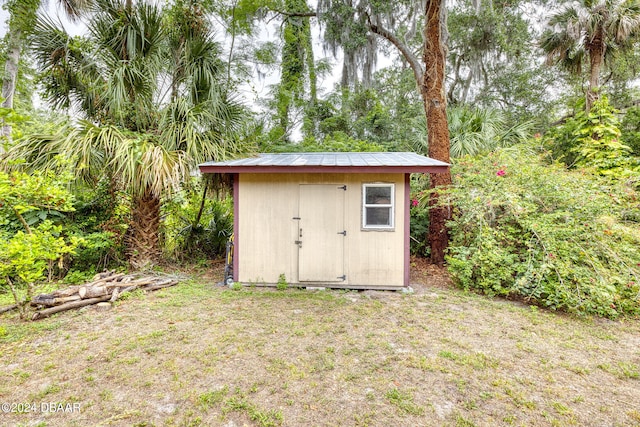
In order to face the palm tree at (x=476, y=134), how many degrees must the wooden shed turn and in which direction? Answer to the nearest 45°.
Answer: approximately 135° to its left

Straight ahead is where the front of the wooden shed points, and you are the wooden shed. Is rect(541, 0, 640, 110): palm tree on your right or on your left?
on your left

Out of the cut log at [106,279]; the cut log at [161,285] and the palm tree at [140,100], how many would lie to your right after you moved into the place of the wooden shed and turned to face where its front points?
3

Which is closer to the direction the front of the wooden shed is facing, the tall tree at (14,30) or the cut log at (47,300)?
the cut log

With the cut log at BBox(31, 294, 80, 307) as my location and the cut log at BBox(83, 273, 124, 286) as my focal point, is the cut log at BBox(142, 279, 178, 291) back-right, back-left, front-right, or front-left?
front-right

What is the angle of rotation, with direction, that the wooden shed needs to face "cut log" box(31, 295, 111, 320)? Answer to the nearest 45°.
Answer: approximately 90° to its right

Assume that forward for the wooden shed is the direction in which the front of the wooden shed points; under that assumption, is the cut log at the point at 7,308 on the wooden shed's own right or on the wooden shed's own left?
on the wooden shed's own right

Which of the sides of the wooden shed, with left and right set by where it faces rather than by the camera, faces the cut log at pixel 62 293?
right

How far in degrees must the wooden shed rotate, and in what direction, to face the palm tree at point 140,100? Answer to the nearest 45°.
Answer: approximately 90° to its right

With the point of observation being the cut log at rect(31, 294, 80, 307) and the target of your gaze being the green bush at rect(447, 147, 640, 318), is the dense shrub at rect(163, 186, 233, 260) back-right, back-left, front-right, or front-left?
front-left

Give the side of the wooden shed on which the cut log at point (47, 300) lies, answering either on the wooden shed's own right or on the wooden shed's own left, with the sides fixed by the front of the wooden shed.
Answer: on the wooden shed's own right

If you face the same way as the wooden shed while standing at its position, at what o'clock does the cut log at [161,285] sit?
The cut log is roughly at 3 o'clock from the wooden shed.

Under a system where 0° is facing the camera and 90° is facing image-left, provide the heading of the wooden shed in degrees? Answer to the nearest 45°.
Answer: approximately 0°

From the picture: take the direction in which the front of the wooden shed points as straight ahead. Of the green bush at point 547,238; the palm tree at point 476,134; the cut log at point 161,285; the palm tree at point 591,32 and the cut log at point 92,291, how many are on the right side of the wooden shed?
2
